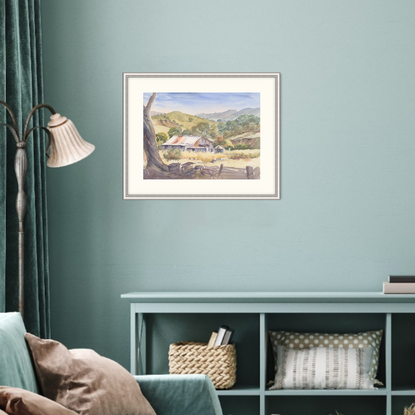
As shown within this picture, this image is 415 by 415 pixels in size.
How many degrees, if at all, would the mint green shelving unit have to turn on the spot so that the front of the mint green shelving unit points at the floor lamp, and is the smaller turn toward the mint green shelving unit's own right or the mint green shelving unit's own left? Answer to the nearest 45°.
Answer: approximately 90° to the mint green shelving unit's own right

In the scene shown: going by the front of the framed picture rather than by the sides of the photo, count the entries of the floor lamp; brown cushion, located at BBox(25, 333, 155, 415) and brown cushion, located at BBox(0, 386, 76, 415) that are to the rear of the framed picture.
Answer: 0

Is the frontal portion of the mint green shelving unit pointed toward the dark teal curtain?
no

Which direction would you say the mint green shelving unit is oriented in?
toward the camera

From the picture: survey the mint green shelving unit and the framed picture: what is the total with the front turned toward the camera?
2

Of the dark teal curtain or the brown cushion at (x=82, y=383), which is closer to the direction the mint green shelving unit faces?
the brown cushion

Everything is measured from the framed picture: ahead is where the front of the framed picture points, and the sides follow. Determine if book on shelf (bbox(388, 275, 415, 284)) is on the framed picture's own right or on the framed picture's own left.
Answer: on the framed picture's own left

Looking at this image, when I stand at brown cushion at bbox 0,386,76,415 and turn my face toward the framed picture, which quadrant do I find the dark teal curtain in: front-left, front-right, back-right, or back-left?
front-left

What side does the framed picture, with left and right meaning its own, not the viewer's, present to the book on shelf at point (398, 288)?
left

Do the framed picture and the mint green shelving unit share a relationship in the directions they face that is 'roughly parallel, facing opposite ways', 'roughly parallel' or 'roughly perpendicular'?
roughly parallel
